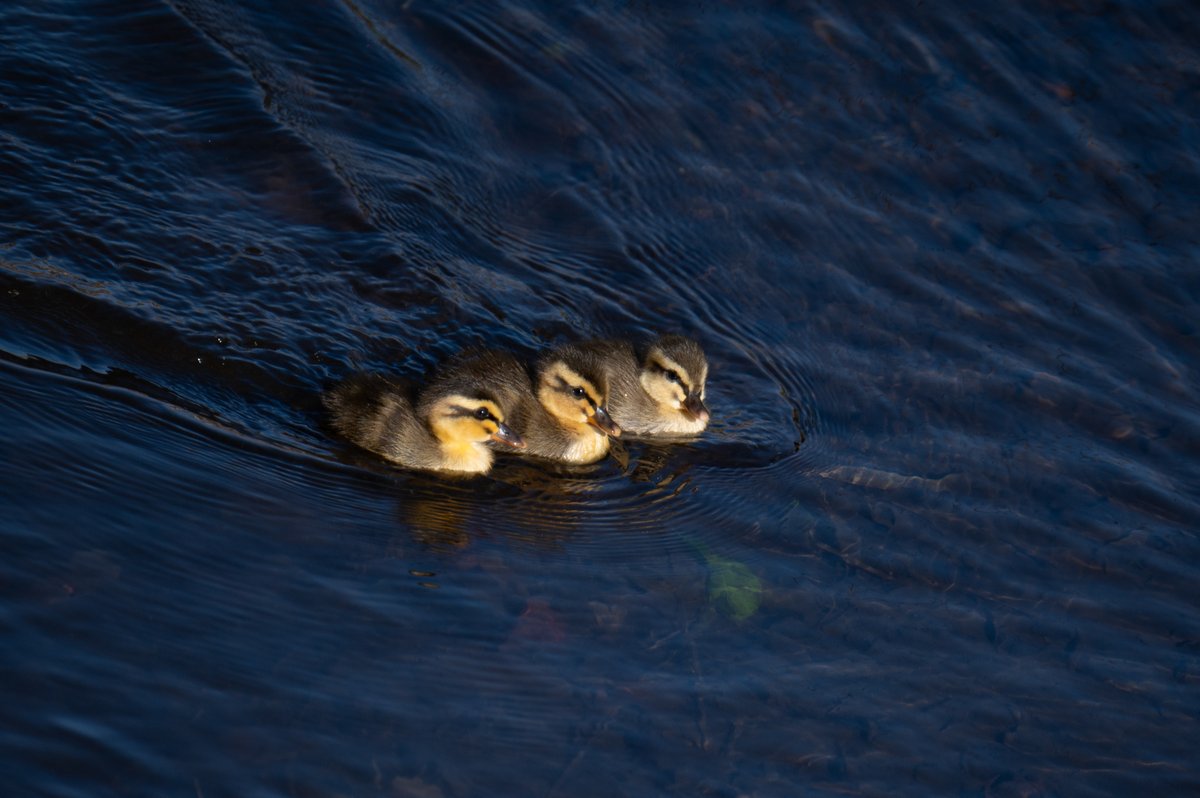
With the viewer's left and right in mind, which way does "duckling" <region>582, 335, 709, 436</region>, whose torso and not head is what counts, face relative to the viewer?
facing the viewer and to the right of the viewer

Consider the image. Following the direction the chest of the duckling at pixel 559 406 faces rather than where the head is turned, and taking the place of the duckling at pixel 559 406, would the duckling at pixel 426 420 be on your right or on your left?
on your right

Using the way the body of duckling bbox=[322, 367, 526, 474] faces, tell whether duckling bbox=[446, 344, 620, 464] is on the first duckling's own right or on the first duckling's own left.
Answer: on the first duckling's own left

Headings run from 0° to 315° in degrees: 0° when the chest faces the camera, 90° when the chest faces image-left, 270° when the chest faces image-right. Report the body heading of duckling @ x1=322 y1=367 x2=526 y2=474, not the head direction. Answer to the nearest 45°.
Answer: approximately 315°

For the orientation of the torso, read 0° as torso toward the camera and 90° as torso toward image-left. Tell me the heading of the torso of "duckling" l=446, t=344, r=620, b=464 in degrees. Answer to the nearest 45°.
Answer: approximately 315°
